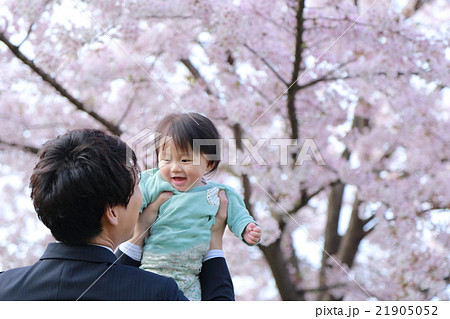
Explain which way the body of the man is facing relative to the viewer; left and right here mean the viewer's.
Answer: facing away from the viewer and to the right of the viewer

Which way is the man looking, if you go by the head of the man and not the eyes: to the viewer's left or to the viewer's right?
to the viewer's right

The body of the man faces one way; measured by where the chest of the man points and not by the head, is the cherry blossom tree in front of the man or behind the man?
in front
